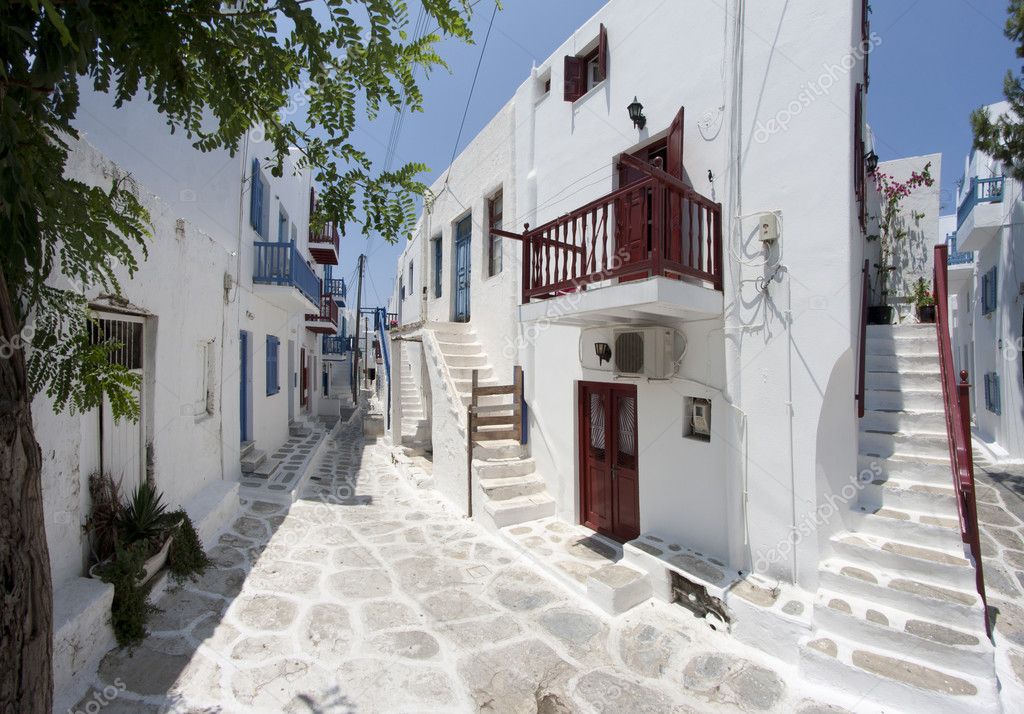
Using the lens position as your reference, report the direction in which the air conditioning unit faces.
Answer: facing the viewer and to the left of the viewer

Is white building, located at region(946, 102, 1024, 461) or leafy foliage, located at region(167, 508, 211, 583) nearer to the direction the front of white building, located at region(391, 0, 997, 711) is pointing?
the leafy foliage

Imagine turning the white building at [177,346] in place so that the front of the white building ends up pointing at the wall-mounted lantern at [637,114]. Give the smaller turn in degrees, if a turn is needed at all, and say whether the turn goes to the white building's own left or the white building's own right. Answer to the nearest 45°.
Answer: approximately 45° to the white building's own right

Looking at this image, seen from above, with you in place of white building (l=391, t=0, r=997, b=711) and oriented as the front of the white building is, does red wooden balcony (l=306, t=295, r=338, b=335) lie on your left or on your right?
on your right

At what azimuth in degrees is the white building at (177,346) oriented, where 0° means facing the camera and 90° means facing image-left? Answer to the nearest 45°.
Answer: approximately 270°

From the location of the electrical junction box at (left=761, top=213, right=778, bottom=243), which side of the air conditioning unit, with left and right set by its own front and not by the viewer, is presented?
left

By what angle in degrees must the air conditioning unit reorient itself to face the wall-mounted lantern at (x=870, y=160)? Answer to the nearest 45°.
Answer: approximately 180°

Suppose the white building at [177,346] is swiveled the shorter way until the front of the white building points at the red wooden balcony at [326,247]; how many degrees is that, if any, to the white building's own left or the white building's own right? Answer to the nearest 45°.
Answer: approximately 90° to the white building's own left

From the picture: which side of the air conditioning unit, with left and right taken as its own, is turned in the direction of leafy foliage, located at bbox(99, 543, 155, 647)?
front

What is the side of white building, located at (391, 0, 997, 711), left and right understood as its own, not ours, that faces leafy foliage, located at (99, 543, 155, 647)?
front

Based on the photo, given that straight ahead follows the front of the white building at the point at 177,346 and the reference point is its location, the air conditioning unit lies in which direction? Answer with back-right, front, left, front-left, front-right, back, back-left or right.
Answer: front-right

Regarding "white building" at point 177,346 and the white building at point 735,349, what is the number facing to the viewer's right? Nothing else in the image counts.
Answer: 1

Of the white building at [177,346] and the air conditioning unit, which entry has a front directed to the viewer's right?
the white building

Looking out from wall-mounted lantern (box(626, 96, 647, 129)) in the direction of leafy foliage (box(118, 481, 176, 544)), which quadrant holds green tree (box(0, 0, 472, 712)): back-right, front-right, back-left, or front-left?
front-left

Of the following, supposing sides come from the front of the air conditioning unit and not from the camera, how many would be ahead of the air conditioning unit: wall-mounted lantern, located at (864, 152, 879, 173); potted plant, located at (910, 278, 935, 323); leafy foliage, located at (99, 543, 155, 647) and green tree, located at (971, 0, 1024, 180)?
1

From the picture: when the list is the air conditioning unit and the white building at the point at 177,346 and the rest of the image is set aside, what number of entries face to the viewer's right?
1

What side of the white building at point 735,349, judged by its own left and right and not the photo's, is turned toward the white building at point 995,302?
back
